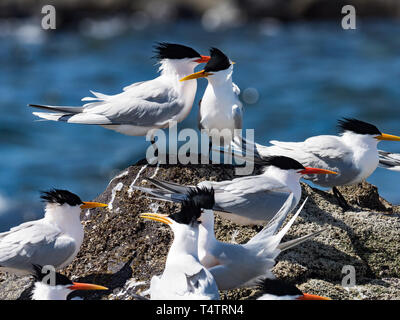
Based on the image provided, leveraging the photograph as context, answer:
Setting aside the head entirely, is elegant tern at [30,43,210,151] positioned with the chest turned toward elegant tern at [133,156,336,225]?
no

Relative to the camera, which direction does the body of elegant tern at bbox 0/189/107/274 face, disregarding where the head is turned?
to the viewer's right

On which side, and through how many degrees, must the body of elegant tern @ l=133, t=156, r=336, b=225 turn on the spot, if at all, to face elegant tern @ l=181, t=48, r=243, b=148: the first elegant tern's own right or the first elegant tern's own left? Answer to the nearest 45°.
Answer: approximately 90° to the first elegant tern's own left

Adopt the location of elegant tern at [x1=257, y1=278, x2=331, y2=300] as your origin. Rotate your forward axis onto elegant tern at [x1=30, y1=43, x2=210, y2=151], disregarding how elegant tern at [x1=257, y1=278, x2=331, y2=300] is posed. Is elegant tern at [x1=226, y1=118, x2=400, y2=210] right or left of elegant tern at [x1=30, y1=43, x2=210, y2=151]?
right

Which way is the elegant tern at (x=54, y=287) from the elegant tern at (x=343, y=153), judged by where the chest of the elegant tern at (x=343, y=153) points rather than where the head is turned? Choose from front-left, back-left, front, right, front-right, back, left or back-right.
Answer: back-right

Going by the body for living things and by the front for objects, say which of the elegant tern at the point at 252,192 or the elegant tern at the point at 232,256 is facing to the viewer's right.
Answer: the elegant tern at the point at 252,192

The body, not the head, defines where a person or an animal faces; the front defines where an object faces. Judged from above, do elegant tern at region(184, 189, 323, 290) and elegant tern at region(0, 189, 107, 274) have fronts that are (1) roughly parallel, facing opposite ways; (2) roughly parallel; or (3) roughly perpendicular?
roughly parallel, facing opposite ways

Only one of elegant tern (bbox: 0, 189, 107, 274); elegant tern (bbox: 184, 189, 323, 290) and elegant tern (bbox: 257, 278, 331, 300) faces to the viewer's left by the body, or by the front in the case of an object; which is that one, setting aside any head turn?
elegant tern (bbox: 184, 189, 323, 290)

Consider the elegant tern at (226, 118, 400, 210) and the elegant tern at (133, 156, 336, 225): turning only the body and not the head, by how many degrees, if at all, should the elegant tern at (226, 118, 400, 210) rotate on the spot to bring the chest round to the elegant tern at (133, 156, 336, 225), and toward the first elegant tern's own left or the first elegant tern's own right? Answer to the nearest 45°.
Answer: approximately 135° to the first elegant tern's own right

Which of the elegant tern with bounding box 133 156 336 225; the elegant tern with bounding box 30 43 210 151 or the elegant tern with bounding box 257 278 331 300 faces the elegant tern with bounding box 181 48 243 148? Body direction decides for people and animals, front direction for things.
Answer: the elegant tern with bounding box 30 43 210 151

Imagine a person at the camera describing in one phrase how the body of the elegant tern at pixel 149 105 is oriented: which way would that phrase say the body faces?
to the viewer's right

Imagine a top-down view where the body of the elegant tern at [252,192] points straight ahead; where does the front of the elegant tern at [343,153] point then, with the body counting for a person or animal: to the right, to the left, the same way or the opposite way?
the same way

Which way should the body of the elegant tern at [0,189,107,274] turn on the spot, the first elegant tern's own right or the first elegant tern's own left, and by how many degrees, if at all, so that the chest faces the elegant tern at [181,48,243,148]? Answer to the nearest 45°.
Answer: approximately 45° to the first elegant tern's own left

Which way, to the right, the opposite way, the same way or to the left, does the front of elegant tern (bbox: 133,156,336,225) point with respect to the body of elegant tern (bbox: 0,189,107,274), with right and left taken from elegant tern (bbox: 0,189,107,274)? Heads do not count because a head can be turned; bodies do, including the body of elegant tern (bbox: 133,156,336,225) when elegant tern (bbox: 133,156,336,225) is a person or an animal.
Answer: the same way

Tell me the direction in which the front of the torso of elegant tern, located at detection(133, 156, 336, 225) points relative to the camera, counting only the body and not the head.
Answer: to the viewer's right

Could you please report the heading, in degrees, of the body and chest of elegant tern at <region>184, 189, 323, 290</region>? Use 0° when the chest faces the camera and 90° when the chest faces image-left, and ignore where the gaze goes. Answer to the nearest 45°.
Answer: approximately 90°
